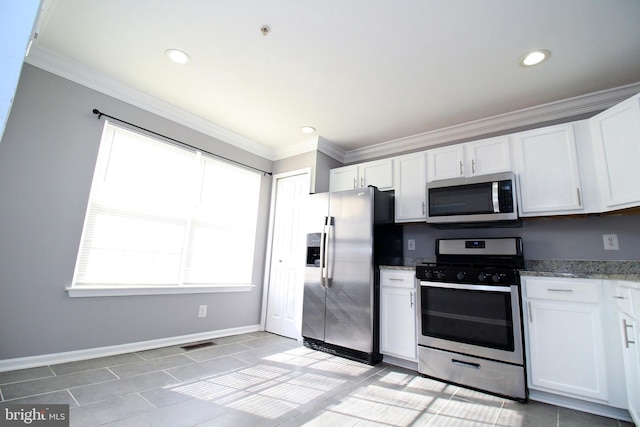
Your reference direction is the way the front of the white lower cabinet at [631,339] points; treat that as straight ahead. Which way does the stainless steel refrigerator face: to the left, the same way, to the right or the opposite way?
to the left

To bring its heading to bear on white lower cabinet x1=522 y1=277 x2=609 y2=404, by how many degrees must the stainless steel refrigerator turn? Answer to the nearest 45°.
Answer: approximately 90° to its left

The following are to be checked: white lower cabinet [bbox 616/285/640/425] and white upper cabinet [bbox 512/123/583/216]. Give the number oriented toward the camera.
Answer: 1

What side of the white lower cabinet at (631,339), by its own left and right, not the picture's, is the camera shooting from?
left

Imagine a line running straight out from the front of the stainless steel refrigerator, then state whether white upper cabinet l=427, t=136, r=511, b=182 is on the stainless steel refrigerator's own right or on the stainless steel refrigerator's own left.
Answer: on the stainless steel refrigerator's own left

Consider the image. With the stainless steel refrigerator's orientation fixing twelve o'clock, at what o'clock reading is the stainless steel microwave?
The stainless steel microwave is roughly at 8 o'clock from the stainless steel refrigerator.

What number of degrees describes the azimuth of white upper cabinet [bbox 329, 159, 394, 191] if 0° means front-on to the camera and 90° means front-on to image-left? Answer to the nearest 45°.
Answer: approximately 45°

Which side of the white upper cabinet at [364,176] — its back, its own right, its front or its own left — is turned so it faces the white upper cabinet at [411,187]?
left

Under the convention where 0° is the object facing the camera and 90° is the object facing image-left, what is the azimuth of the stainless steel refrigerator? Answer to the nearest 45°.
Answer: approximately 45°
